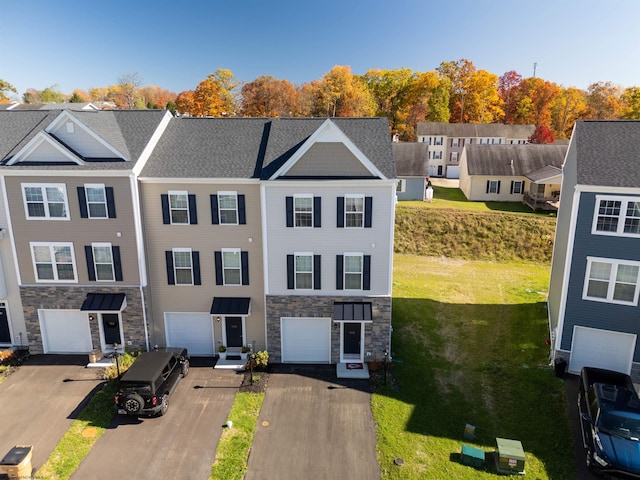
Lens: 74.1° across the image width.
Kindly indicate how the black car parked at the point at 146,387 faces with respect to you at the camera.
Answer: facing away from the viewer and to the right of the viewer

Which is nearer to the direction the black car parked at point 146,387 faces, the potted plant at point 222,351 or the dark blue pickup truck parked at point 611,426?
the potted plant

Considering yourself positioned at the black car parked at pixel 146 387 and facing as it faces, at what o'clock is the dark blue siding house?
The dark blue siding house is roughly at 2 o'clock from the black car parked.

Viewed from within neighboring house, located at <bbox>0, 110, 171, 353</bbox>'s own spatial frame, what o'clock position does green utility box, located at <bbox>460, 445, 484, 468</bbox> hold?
The green utility box is roughly at 11 o'clock from the neighboring house.

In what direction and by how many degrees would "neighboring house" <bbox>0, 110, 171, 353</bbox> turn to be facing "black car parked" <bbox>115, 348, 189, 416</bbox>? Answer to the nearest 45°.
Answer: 0° — it already faces it

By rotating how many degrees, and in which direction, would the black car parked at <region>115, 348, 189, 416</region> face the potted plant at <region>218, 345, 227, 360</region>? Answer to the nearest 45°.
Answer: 0° — it already faces it

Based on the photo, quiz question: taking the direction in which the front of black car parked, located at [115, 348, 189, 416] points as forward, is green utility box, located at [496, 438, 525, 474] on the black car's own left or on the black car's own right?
on the black car's own right

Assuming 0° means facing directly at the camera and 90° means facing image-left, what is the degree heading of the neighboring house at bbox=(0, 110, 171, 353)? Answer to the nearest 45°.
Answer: approximately 0°

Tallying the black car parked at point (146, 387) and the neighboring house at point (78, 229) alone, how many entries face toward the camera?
1

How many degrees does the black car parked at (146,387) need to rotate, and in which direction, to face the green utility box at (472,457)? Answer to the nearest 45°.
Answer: approximately 90° to its right
